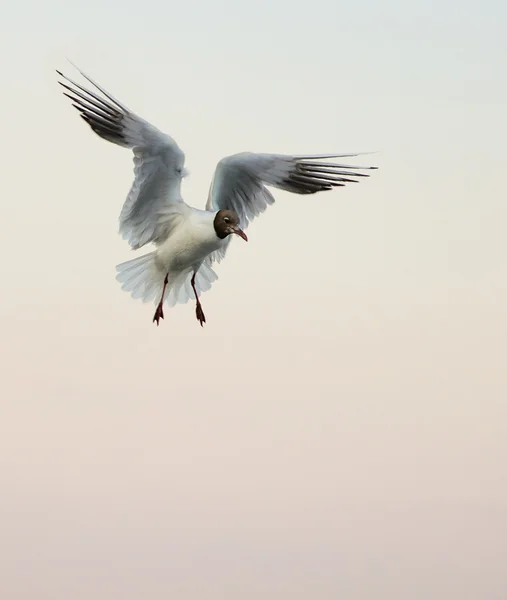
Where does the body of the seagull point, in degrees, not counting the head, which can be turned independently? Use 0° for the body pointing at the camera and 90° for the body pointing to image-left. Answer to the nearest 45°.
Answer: approximately 315°
